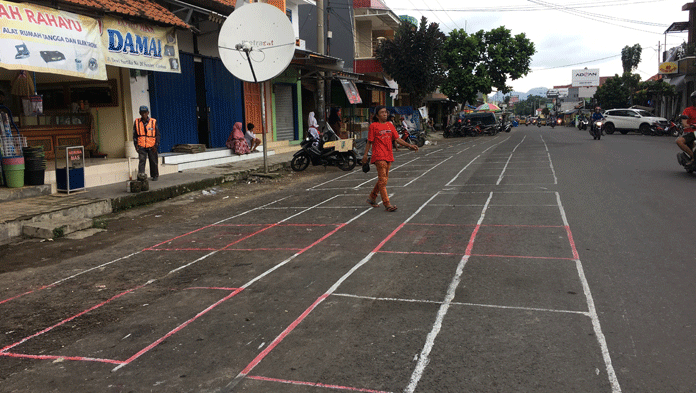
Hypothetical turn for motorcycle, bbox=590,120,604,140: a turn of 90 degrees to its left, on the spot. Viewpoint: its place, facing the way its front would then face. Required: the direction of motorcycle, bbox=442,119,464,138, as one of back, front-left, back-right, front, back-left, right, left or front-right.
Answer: back-left

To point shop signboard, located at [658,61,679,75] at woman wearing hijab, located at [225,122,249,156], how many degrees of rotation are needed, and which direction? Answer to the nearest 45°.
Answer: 0° — it already faces them

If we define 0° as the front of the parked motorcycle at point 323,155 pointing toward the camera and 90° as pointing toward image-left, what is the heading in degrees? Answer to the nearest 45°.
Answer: approximately 90°

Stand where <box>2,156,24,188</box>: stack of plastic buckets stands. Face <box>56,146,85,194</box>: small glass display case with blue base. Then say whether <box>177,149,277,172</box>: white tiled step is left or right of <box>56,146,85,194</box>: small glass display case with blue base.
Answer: left

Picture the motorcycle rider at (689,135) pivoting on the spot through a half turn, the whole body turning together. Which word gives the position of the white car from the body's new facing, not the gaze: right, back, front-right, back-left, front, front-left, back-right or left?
front-left

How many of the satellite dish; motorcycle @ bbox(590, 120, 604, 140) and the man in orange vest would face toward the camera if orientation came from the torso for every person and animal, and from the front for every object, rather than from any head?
3

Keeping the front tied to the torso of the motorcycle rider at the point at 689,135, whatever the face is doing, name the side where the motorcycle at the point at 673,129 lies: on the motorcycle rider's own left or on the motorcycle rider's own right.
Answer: on the motorcycle rider's own right

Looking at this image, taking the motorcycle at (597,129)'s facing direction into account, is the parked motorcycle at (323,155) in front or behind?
in front
